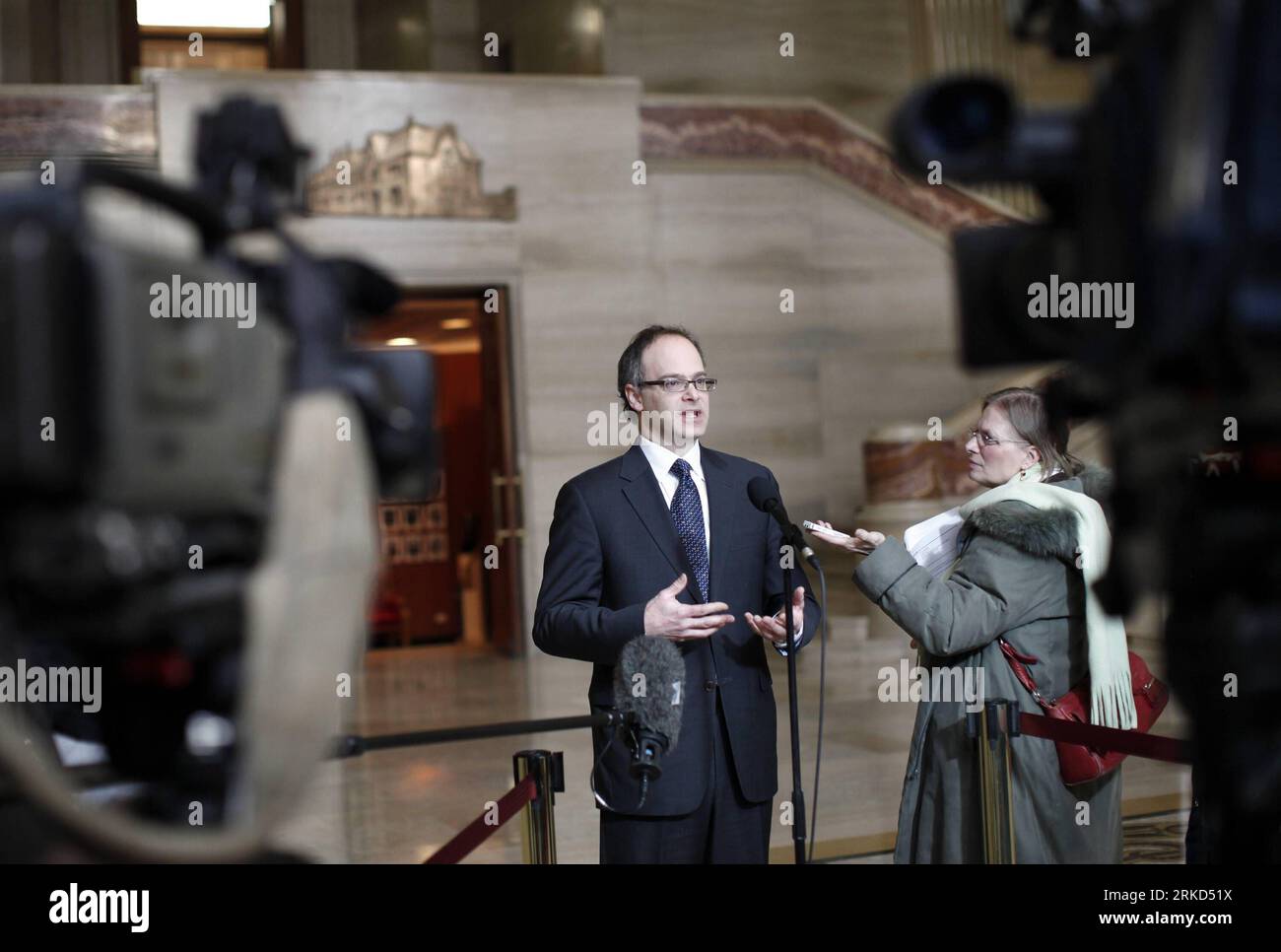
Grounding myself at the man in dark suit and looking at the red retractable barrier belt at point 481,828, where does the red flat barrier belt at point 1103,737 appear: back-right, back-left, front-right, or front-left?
back-left

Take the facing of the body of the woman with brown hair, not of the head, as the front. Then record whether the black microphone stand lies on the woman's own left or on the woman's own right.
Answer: on the woman's own left

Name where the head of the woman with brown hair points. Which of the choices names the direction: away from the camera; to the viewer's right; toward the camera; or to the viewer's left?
to the viewer's left

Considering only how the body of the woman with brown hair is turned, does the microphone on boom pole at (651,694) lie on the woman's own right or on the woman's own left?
on the woman's own left

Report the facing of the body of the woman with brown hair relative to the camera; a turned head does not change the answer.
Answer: to the viewer's left

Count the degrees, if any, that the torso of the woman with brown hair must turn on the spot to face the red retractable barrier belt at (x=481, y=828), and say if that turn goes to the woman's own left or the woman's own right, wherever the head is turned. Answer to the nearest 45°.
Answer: approximately 45° to the woman's own left

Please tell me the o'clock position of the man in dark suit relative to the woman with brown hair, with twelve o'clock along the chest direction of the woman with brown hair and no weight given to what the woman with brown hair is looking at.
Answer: The man in dark suit is roughly at 11 o'clock from the woman with brown hair.
